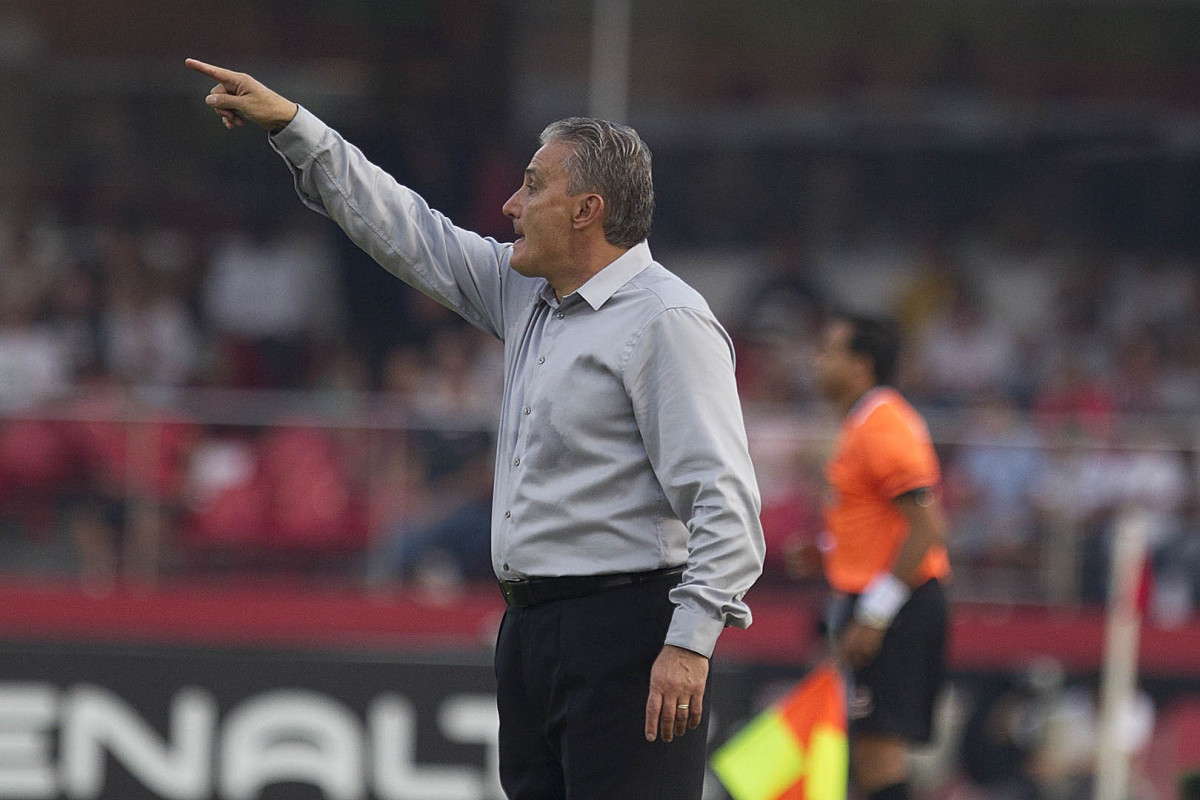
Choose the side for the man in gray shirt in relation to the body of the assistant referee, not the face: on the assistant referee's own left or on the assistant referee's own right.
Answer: on the assistant referee's own left

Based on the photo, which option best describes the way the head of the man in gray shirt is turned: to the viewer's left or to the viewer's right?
to the viewer's left

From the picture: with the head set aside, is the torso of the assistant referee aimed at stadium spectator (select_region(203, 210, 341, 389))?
no

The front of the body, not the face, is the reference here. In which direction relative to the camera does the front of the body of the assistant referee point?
to the viewer's left

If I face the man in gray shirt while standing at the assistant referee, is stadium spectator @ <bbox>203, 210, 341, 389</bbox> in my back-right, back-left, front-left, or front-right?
back-right

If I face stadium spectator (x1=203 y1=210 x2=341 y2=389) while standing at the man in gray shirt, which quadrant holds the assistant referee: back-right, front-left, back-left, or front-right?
front-right

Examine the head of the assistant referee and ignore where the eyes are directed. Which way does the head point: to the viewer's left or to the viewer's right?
to the viewer's left

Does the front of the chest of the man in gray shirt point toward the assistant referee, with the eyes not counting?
no

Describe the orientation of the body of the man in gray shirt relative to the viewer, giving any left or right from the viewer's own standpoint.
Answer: facing the viewer and to the left of the viewer

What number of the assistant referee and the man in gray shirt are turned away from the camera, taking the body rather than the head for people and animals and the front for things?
0

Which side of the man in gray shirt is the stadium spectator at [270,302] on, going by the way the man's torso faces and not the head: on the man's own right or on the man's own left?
on the man's own right
